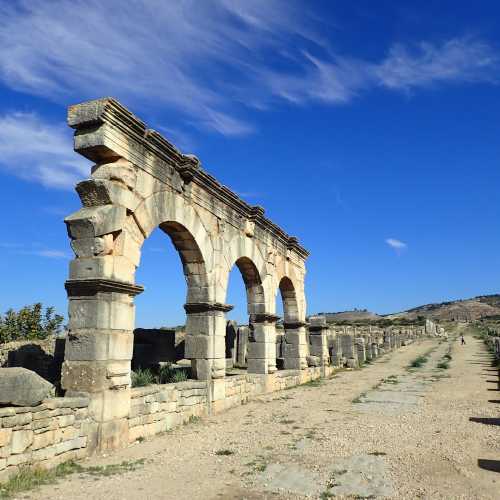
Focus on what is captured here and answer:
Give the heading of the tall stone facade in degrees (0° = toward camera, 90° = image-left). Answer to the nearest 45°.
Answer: approximately 315°

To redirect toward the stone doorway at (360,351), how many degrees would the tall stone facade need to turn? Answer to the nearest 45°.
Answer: approximately 90° to its left

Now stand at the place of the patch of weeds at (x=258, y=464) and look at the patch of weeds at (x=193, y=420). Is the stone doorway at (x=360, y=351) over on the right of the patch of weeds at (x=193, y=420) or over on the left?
right

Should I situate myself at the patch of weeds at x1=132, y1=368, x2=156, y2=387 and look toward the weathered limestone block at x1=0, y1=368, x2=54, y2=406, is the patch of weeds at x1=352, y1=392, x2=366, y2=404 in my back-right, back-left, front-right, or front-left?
back-left

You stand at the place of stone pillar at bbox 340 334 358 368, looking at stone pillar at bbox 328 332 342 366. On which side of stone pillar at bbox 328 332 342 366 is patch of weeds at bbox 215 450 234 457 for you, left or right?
left

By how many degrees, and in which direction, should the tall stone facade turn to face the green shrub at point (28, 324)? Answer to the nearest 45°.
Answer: approximately 135° to its left

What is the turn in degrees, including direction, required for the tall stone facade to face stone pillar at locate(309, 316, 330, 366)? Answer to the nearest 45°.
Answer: approximately 90° to its left

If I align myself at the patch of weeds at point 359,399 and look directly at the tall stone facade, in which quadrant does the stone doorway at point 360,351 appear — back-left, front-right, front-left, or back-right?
back-right

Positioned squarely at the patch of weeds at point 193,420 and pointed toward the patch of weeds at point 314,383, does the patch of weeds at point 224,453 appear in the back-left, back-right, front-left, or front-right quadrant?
back-right

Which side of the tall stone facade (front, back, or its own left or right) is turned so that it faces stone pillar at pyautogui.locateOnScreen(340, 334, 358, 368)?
left
